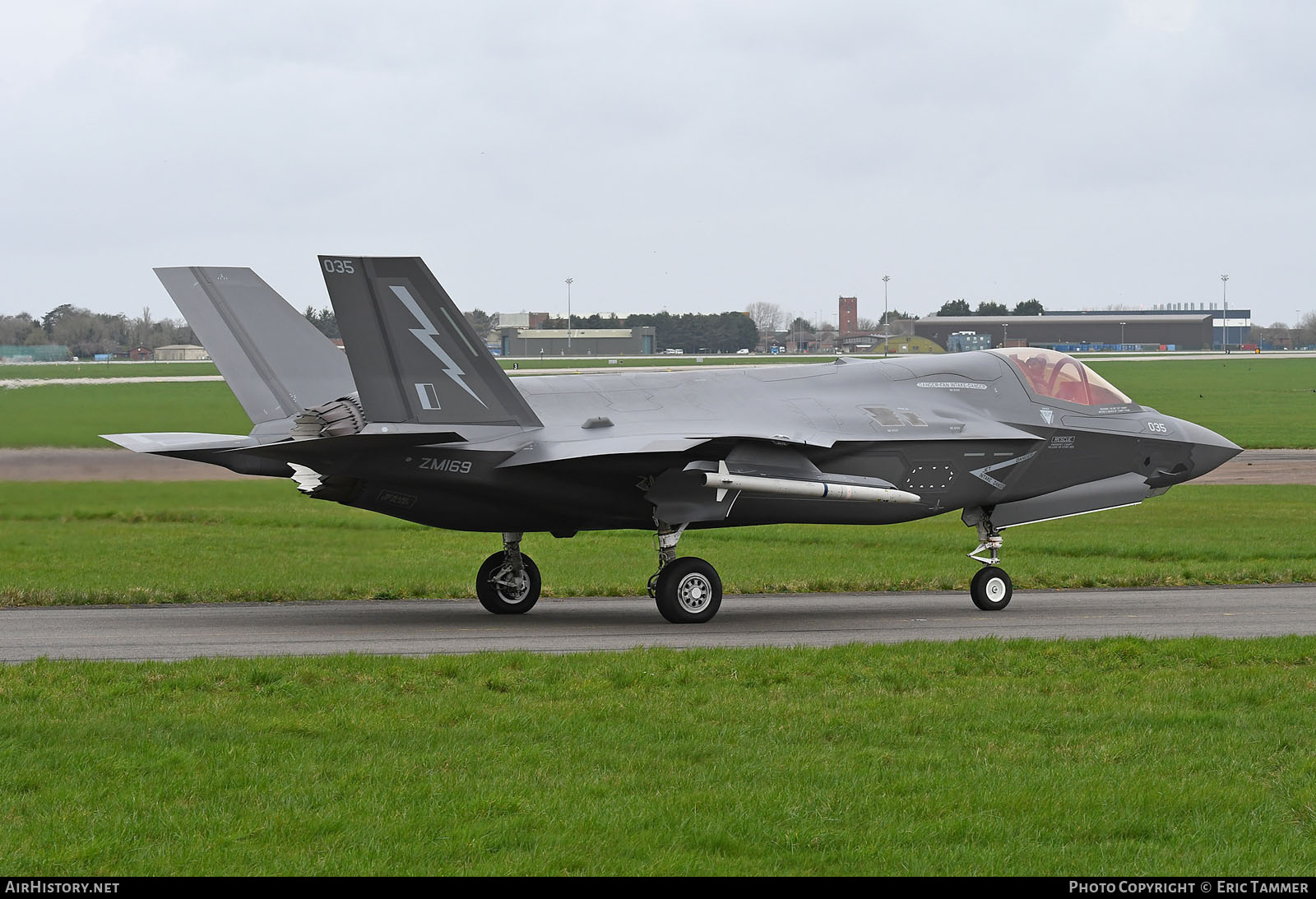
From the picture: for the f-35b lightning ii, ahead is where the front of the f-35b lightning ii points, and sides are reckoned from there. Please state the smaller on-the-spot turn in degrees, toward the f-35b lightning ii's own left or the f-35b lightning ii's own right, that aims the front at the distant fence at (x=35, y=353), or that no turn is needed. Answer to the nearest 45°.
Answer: approximately 90° to the f-35b lightning ii's own left

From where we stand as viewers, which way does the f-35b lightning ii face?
facing away from the viewer and to the right of the viewer
